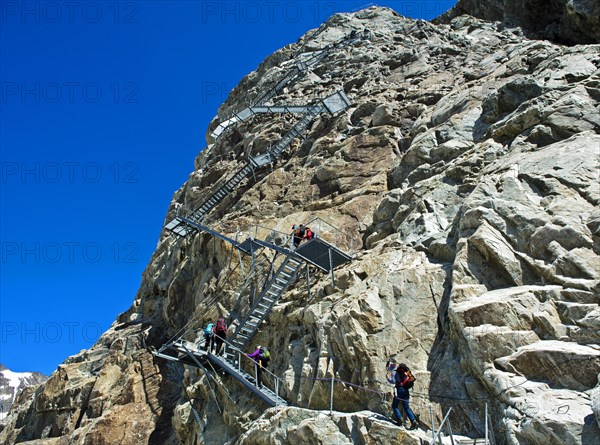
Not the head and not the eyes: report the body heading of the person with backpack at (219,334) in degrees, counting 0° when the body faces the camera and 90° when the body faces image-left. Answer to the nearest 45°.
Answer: approximately 180°
